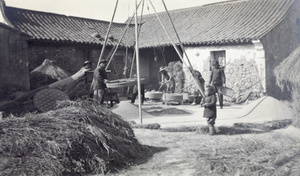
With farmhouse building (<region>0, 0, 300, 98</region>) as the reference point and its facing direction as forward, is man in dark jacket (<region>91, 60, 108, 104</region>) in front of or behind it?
in front

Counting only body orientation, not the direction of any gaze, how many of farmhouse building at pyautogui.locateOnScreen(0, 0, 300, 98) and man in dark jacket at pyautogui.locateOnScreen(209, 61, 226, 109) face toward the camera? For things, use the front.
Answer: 2

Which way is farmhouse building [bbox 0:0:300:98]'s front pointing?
toward the camera

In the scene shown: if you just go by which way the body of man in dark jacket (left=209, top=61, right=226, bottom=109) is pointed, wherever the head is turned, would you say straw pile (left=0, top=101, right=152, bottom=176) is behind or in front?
in front

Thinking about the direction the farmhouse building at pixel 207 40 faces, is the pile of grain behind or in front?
in front

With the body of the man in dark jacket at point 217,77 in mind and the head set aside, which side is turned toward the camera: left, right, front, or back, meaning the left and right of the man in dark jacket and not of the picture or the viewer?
front
